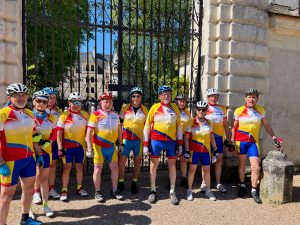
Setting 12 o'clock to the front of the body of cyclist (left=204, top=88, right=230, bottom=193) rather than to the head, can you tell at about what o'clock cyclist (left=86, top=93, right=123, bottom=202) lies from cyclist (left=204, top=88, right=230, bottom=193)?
cyclist (left=86, top=93, right=123, bottom=202) is roughly at 2 o'clock from cyclist (left=204, top=88, right=230, bottom=193).

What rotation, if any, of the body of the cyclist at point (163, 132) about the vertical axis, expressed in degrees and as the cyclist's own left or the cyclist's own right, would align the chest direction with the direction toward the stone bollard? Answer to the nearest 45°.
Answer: approximately 90° to the cyclist's own left

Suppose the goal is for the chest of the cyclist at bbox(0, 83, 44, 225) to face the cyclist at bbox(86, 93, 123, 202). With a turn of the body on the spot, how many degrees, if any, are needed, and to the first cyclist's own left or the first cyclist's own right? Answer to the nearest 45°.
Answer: approximately 90° to the first cyclist's own left

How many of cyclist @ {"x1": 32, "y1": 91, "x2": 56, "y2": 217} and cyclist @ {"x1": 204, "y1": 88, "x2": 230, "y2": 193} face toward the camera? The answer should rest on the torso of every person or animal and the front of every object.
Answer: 2

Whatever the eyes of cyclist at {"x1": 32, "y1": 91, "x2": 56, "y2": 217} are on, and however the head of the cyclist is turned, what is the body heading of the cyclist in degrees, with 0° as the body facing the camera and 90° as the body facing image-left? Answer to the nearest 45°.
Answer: approximately 0°

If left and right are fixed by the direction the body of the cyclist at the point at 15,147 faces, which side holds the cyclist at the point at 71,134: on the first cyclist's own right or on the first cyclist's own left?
on the first cyclist's own left

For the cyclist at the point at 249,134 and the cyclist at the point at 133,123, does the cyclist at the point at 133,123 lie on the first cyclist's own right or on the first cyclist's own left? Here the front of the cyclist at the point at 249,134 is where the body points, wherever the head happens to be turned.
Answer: on the first cyclist's own right

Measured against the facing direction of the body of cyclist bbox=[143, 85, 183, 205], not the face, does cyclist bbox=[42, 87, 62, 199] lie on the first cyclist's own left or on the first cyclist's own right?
on the first cyclist's own right

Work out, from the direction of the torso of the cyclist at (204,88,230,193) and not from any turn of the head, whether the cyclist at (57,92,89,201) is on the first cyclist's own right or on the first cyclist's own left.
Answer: on the first cyclist's own right
